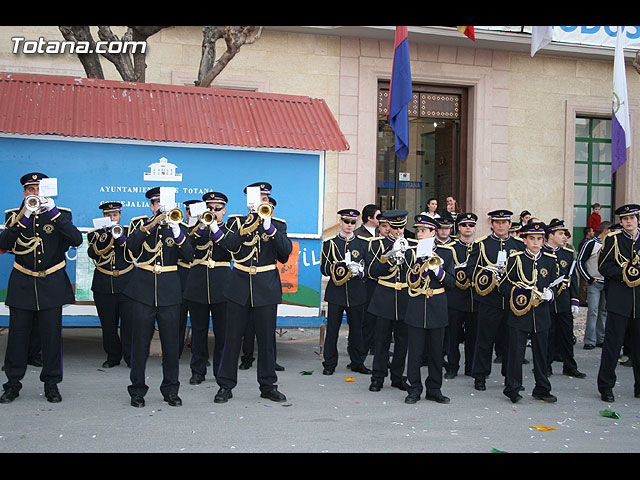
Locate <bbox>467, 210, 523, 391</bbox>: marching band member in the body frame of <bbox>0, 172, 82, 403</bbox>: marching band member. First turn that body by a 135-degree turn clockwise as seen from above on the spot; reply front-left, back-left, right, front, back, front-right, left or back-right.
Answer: back-right

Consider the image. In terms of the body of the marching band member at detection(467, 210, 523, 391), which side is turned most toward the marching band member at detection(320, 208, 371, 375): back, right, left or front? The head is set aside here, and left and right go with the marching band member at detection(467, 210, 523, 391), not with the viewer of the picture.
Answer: right

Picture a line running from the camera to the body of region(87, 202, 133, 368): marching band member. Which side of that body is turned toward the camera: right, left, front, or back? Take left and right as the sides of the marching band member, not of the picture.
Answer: front

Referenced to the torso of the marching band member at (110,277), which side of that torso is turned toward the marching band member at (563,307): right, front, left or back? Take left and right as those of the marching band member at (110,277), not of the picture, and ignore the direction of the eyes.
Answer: left

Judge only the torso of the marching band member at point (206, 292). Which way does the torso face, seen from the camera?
toward the camera

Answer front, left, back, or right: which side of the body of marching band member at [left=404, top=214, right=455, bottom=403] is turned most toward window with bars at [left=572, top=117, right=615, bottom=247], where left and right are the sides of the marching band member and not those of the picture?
back

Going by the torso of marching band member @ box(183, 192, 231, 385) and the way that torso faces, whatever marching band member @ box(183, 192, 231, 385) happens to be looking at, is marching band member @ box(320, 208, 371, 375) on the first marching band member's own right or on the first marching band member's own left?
on the first marching band member's own left

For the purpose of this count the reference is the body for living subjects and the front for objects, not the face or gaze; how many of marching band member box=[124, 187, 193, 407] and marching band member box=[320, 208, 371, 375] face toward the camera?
2

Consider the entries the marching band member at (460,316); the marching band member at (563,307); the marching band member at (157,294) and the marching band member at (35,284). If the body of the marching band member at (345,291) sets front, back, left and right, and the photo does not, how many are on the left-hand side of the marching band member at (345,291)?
2

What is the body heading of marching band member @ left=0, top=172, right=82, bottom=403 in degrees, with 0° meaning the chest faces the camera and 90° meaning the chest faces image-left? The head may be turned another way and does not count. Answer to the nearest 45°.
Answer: approximately 0°

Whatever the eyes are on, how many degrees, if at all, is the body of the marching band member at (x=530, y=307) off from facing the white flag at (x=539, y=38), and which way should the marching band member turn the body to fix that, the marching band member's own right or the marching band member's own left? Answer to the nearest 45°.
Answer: approximately 180°

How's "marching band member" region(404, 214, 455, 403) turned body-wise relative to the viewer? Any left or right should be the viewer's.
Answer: facing the viewer
